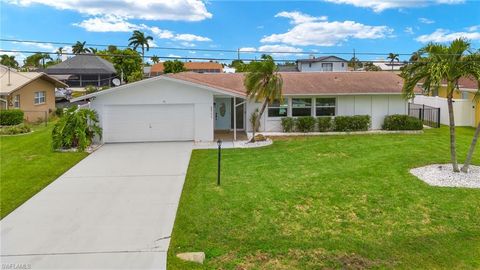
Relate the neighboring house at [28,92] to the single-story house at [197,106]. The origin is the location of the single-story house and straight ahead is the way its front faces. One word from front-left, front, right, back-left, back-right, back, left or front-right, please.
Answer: back-right

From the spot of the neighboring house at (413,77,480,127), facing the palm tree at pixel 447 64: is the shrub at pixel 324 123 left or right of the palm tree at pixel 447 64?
right

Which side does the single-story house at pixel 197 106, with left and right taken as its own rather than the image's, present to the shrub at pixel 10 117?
right

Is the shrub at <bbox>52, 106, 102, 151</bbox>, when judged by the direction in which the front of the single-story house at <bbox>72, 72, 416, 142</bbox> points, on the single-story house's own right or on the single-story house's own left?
on the single-story house's own right

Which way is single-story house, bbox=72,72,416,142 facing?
toward the camera

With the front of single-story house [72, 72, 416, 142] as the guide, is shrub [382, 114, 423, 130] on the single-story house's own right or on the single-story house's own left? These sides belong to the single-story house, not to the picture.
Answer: on the single-story house's own left

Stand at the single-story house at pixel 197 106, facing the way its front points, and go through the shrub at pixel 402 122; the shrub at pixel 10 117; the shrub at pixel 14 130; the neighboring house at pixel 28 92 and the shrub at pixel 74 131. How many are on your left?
1

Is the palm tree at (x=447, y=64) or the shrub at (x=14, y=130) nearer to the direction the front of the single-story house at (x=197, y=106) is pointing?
the palm tree

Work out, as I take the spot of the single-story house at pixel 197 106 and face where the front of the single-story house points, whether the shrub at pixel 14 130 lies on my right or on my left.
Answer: on my right

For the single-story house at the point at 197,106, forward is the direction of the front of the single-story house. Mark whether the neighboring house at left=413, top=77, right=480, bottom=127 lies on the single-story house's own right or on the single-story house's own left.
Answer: on the single-story house's own left

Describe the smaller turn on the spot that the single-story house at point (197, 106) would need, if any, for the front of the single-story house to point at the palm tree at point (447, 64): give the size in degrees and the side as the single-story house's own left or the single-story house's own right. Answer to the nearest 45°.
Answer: approximately 45° to the single-story house's own left
